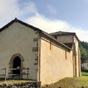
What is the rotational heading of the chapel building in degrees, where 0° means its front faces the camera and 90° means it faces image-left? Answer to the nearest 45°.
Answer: approximately 45°
